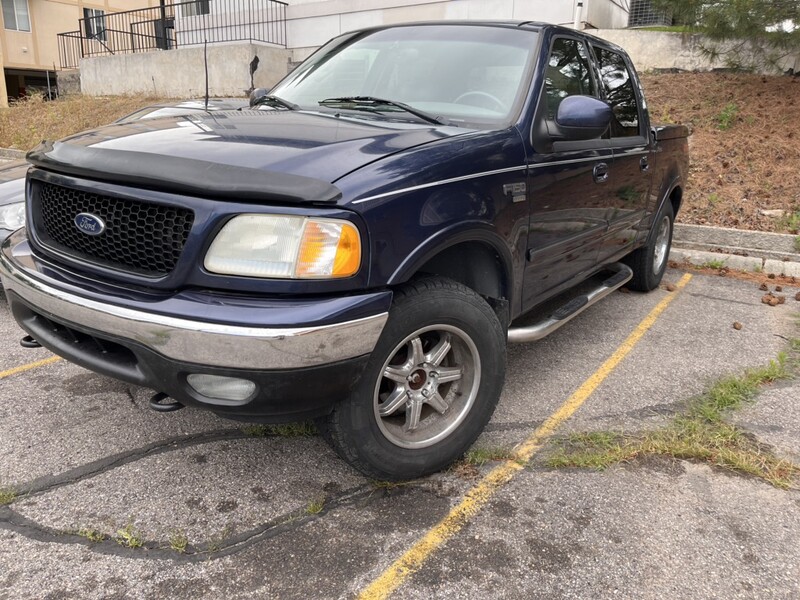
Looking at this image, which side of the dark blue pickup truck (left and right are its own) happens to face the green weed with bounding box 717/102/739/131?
back

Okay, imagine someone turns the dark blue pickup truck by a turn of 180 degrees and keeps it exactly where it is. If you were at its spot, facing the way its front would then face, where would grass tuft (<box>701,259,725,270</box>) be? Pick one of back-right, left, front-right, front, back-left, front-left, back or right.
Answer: front

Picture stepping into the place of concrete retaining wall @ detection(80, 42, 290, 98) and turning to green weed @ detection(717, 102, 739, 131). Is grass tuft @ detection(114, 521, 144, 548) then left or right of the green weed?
right

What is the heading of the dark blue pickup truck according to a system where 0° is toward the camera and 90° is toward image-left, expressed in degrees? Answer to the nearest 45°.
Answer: approximately 45°
